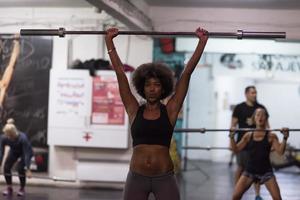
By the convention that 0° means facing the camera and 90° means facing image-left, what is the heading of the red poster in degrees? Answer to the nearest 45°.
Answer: approximately 0°

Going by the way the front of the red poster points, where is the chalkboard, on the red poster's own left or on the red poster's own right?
on the red poster's own right
